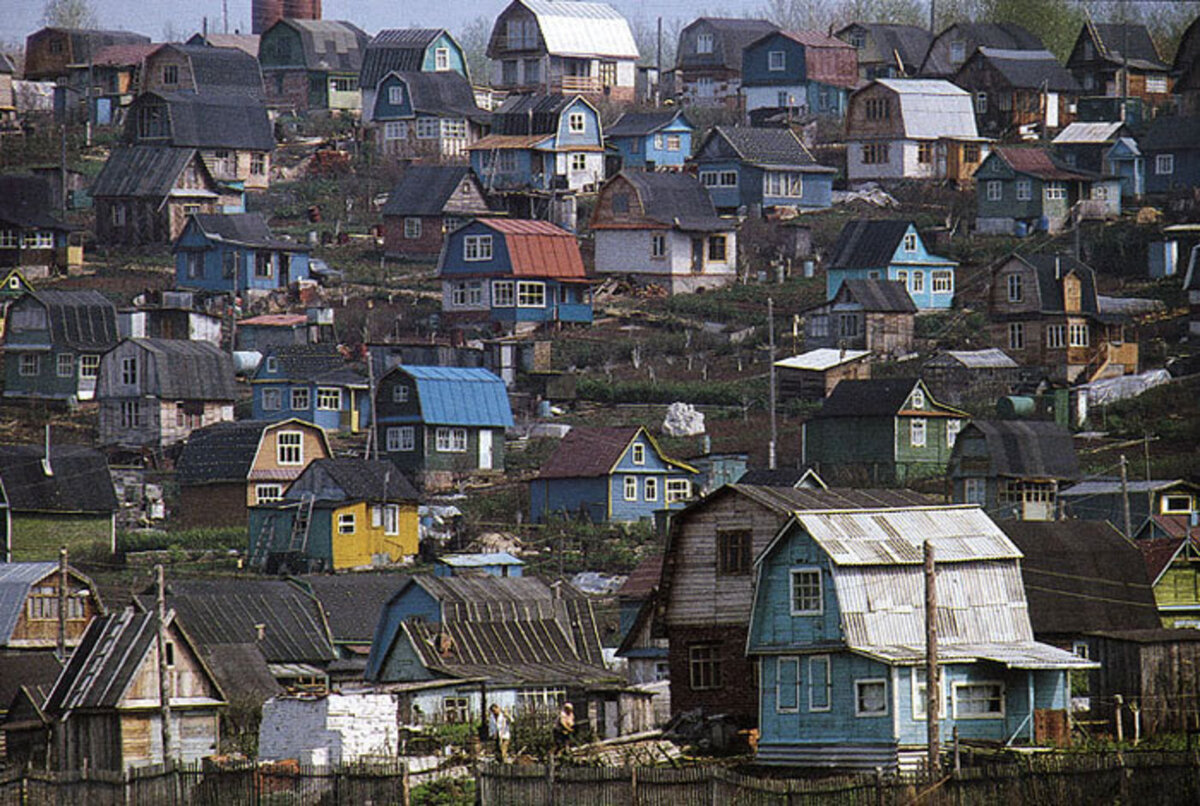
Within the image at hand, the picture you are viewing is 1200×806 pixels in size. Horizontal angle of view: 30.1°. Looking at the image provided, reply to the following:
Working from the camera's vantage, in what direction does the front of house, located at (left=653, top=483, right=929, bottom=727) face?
facing the viewer and to the left of the viewer

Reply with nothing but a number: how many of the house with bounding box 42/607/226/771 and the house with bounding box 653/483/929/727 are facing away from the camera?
0

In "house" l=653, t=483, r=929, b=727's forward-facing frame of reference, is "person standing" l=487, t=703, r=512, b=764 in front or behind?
in front

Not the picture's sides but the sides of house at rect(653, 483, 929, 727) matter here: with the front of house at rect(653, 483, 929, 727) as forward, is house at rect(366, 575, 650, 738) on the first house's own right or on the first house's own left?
on the first house's own right

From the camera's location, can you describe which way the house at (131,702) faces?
facing the viewer and to the right of the viewer

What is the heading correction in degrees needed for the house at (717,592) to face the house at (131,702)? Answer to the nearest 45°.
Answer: approximately 45° to its right

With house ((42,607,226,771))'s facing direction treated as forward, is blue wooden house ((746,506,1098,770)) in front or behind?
in front

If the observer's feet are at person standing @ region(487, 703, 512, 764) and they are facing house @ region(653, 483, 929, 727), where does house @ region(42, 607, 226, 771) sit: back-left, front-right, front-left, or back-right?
back-left

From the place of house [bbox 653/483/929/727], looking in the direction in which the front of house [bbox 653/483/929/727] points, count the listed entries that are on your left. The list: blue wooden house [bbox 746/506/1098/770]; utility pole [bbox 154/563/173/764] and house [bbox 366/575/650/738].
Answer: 1

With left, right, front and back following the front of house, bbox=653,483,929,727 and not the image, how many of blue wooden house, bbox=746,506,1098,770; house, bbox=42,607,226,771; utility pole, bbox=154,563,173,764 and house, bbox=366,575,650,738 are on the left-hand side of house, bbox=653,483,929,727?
1

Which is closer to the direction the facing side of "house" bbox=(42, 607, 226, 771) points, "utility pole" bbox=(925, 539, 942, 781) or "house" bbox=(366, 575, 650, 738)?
the utility pole

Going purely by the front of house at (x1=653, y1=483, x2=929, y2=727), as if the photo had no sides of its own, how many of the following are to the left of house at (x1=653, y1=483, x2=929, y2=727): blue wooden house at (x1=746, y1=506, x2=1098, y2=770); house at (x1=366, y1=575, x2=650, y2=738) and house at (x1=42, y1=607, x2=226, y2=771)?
1

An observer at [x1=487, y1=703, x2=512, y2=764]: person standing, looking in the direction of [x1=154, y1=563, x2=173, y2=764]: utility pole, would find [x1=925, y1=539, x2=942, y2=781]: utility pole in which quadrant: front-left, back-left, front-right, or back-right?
back-left
